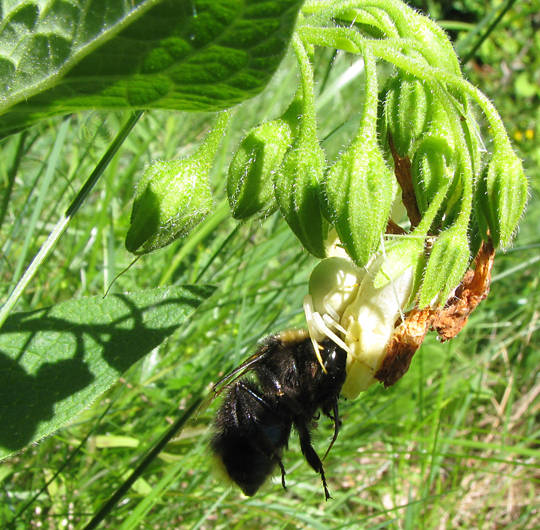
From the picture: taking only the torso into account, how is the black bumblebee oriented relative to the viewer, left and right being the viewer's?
facing to the right of the viewer
